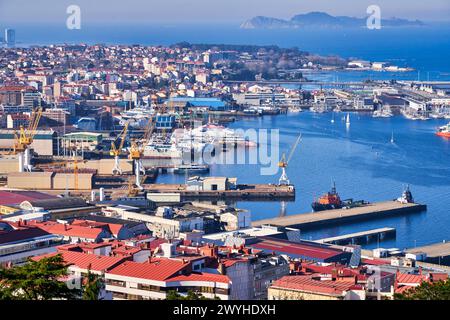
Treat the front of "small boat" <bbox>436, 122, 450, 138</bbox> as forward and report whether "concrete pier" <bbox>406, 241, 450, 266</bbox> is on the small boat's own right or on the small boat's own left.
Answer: on the small boat's own left

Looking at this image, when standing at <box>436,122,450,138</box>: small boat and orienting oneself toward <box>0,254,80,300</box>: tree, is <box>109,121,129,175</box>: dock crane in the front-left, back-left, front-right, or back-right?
front-right

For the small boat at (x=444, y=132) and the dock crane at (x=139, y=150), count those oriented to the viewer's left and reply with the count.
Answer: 1

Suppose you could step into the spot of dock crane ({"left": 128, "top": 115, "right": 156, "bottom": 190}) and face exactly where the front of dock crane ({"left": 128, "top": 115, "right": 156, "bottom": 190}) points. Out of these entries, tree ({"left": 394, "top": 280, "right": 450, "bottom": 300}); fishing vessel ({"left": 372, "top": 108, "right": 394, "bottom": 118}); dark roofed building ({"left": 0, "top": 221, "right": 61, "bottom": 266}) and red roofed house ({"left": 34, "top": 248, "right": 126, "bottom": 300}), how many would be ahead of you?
1

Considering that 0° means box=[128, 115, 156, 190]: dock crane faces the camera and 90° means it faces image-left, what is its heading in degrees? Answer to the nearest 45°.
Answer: approximately 225°

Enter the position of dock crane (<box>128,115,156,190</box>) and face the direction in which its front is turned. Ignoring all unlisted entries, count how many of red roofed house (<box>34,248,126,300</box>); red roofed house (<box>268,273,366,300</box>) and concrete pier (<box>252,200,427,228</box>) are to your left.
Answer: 0

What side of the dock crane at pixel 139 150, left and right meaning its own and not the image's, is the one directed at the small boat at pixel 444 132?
front

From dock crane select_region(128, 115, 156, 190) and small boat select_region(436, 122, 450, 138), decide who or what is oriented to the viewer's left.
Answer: the small boat

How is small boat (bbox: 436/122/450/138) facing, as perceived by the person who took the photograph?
facing to the left of the viewer

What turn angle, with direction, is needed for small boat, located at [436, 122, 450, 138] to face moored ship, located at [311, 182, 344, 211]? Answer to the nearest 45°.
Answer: approximately 90° to its left
